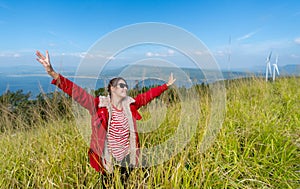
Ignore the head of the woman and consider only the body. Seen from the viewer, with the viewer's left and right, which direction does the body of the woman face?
facing the viewer and to the right of the viewer

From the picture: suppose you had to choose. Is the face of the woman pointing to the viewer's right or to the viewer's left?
to the viewer's right
